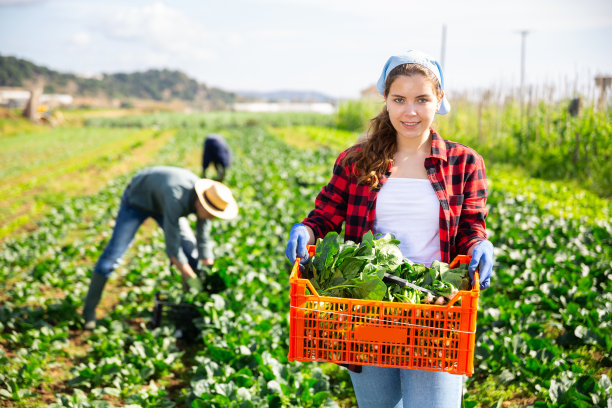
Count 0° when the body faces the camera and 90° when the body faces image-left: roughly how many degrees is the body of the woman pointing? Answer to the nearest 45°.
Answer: approximately 0°

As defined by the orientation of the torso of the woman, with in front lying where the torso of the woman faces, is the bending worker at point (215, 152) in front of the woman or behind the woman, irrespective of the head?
behind

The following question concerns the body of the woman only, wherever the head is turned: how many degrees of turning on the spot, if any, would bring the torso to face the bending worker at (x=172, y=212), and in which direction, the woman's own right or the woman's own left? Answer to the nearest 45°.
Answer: approximately 135° to the woman's own right
